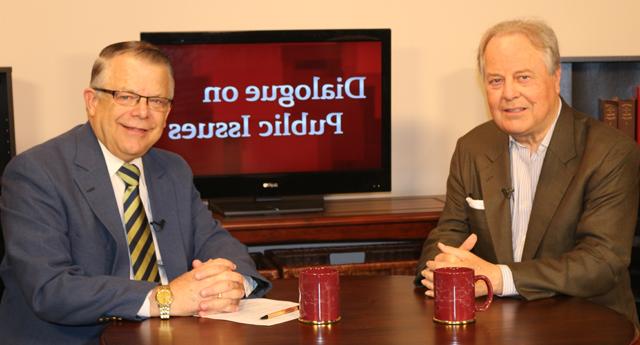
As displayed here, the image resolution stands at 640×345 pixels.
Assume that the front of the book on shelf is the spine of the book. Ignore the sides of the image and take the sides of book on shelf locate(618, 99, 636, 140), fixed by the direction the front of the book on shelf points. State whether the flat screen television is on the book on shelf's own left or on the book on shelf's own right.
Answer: on the book on shelf's own right

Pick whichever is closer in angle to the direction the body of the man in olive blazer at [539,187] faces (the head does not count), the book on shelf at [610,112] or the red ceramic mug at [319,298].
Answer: the red ceramic mug

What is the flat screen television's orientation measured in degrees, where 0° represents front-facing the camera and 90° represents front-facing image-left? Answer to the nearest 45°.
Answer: approximately 0°

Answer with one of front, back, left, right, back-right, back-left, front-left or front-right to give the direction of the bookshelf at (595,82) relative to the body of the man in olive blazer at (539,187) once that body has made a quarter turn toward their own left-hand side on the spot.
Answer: back-left

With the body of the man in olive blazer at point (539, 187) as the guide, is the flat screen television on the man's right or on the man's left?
on the man's right
